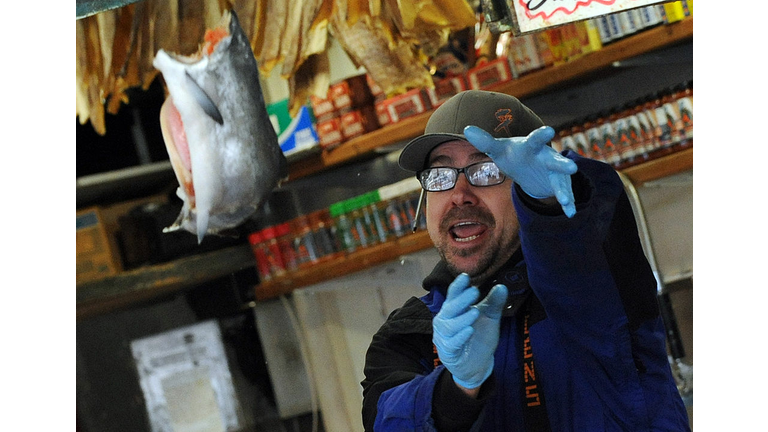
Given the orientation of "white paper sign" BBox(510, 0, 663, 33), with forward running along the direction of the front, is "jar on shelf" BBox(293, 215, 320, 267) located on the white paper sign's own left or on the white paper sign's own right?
on the white paper sign's own right

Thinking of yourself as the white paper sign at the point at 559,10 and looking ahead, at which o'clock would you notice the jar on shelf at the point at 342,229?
The jar on shelf is roughly at 4 o'clock from the white paper sign.

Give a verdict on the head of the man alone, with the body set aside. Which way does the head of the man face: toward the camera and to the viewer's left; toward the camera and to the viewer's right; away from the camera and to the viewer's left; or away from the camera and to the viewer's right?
toward the camera and to the viewer's left

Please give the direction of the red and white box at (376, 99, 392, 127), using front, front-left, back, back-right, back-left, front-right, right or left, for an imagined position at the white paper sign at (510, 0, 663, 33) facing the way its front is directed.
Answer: back-right

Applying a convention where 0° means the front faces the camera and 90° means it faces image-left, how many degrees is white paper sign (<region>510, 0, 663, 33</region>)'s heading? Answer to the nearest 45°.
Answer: approximately 0°

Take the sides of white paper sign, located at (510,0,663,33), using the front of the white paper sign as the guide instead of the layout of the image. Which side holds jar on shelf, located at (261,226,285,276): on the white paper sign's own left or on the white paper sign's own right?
on the white paper sign's own right

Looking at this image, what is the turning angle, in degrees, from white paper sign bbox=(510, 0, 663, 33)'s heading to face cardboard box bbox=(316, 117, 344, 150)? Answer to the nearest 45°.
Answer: approximately 135° to its right

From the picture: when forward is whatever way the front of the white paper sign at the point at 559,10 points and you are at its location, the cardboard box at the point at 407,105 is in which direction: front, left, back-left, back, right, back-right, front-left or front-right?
back-right

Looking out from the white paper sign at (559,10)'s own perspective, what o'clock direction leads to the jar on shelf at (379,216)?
The jar on shelf is roughly at 4 o'clock from the white paper sign.

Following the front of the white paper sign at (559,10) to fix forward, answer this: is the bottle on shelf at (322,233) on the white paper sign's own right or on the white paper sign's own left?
on the white paper sign's own right
